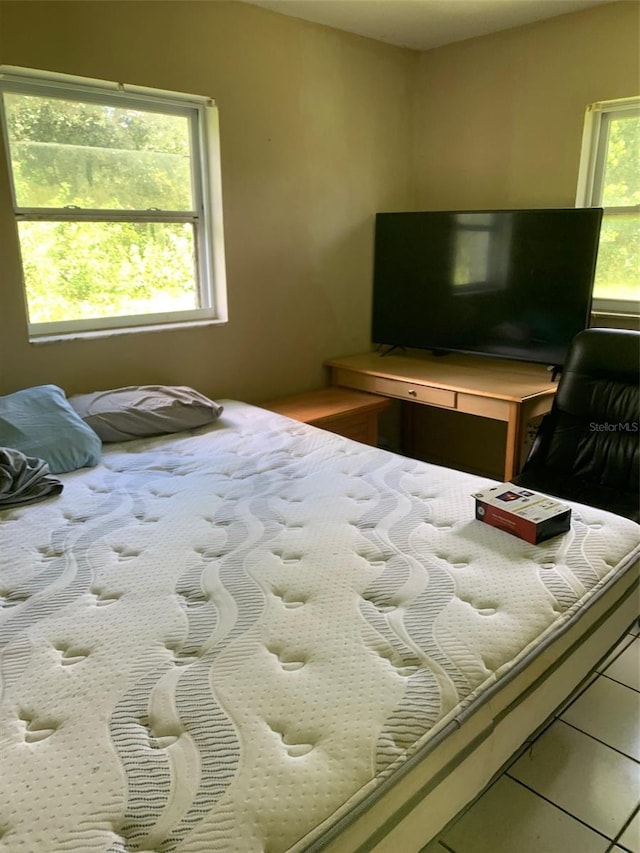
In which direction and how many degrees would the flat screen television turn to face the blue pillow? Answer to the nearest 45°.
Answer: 0° — it already faces it

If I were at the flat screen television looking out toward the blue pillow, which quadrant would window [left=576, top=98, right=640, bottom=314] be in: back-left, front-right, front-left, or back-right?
back-left

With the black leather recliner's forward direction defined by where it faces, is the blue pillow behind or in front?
in front

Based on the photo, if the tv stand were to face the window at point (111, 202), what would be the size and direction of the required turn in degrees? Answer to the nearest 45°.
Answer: approximately 45° to its right

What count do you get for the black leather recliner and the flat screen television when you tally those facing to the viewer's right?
0

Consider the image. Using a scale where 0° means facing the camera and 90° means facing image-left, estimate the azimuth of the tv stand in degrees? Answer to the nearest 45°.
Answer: approximately 45°

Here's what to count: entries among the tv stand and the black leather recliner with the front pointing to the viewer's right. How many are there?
0
